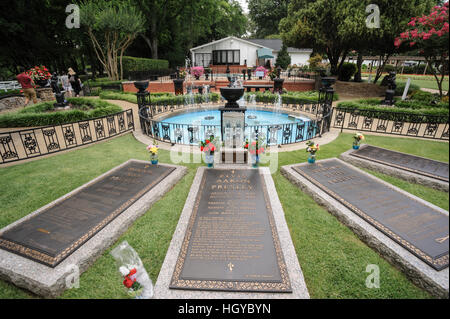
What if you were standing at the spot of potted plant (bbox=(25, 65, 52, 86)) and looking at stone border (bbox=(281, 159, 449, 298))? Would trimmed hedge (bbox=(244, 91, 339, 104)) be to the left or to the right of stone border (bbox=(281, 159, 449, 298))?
left

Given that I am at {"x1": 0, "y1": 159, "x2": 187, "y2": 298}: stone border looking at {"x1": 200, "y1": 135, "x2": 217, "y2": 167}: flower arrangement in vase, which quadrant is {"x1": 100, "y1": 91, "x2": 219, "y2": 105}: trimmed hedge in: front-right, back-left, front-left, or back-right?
front-left

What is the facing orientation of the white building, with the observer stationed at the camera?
facing the viewer

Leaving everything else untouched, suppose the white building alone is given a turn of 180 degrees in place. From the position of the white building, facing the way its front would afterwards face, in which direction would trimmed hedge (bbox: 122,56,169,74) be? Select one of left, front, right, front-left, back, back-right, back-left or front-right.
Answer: back-left

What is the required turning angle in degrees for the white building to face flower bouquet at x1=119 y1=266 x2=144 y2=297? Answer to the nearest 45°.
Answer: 0° — it already faces it

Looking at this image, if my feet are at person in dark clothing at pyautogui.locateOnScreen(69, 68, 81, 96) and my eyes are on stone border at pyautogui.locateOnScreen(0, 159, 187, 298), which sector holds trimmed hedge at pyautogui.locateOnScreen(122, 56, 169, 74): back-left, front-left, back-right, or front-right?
back-left

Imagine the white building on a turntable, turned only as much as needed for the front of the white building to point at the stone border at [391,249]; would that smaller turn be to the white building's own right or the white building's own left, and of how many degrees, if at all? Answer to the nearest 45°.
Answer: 0° — it already faces it

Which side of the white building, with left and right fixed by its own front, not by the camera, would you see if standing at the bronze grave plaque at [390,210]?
front

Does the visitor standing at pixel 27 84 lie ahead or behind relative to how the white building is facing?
ahead

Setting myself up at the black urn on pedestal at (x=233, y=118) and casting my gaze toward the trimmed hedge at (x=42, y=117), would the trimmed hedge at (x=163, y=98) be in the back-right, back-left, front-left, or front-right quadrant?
front-right

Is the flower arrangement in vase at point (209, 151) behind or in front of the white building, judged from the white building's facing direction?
in front

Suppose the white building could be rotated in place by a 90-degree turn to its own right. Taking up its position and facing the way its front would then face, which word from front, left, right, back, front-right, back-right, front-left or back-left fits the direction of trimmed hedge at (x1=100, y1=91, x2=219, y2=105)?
left

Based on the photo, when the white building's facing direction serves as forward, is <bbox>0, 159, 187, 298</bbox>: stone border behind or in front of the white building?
in front

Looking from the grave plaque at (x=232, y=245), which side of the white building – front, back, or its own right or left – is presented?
front

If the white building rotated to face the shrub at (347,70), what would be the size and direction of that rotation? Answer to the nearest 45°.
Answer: approximately 45° to its left
